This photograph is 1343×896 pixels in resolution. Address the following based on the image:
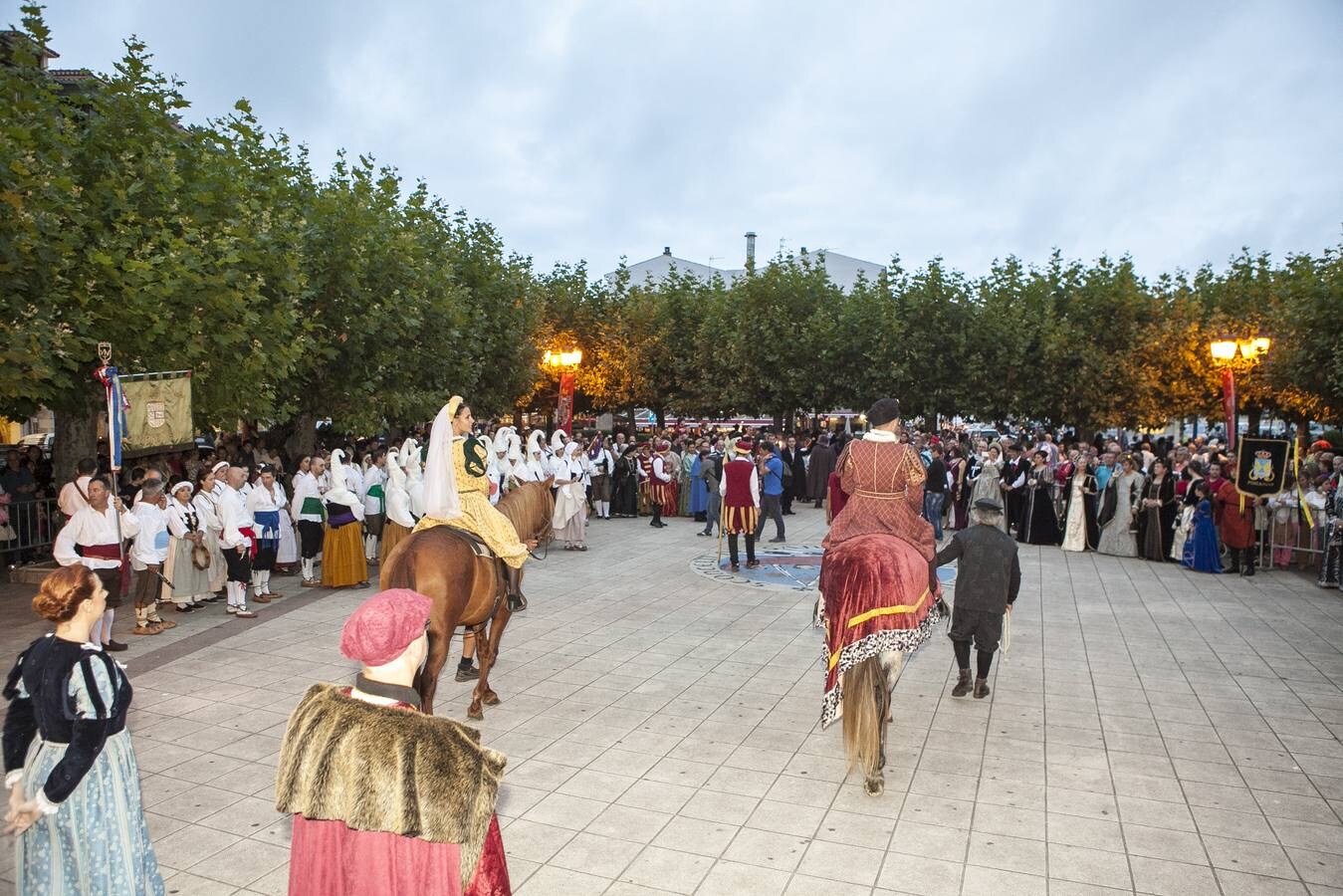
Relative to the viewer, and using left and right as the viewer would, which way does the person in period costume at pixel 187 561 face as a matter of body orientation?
facing the viewer and to the right of the viewer

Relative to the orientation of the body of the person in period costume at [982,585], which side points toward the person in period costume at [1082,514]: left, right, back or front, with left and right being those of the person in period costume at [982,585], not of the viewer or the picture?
front

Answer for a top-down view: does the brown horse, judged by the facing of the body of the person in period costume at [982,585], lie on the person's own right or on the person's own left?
on the person's own left

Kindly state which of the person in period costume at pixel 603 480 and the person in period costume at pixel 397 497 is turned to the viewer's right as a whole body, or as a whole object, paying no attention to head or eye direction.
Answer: the person in period costume at pixel 397 497

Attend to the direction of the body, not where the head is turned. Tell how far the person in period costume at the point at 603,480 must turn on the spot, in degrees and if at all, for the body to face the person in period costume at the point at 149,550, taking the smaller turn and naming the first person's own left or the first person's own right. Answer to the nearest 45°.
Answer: approximately 45° to the first person's own right

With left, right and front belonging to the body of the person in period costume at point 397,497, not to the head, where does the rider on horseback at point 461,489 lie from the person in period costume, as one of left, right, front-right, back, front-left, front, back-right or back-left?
right

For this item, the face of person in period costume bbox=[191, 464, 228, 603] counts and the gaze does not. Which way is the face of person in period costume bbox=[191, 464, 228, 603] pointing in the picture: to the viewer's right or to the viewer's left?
to the viewer's right

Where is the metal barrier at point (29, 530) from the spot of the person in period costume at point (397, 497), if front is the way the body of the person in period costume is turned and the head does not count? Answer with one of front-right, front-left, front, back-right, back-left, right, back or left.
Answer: back-left

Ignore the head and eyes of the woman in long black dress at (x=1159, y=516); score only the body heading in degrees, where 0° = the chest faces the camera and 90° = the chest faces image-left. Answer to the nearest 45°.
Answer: approximately 45°

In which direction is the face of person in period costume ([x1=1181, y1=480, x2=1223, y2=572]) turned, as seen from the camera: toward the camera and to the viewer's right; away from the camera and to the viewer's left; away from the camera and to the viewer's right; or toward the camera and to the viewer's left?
toward the camera and to the viewer's left

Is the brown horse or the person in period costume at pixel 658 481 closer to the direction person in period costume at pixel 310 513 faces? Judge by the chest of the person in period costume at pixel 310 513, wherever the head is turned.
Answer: the brown horse
